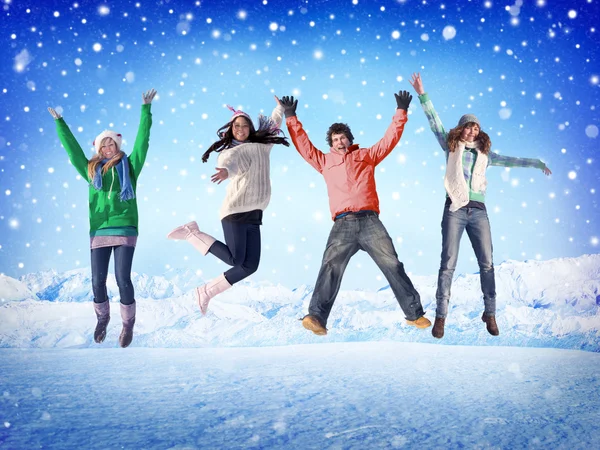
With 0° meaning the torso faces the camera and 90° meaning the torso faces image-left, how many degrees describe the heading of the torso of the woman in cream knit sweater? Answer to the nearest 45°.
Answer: approximately 315°

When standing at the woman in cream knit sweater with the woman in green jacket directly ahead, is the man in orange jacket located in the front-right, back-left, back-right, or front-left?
back-left

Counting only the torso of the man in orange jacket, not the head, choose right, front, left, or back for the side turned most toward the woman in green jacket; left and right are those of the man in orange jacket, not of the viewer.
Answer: right

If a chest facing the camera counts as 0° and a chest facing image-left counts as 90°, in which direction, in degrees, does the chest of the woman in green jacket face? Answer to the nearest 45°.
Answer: approximately 0°

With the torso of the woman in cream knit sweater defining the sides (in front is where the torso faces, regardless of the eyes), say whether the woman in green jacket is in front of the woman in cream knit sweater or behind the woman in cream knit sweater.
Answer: behind

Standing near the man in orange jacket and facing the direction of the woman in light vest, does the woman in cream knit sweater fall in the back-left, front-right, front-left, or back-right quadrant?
back-left

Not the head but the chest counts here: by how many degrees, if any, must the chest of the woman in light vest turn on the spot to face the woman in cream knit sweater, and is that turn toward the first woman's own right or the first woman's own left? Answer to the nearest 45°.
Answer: approximately 90° to the first woman's own right

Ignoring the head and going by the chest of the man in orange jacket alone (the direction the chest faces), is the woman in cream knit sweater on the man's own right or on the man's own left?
on the man's own right

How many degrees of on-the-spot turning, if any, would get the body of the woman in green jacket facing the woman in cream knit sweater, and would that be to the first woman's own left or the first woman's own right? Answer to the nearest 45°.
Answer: approximately 90° to the first woman's own left

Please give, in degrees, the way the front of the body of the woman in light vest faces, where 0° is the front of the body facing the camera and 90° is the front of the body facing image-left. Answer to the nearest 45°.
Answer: approximately 0°
